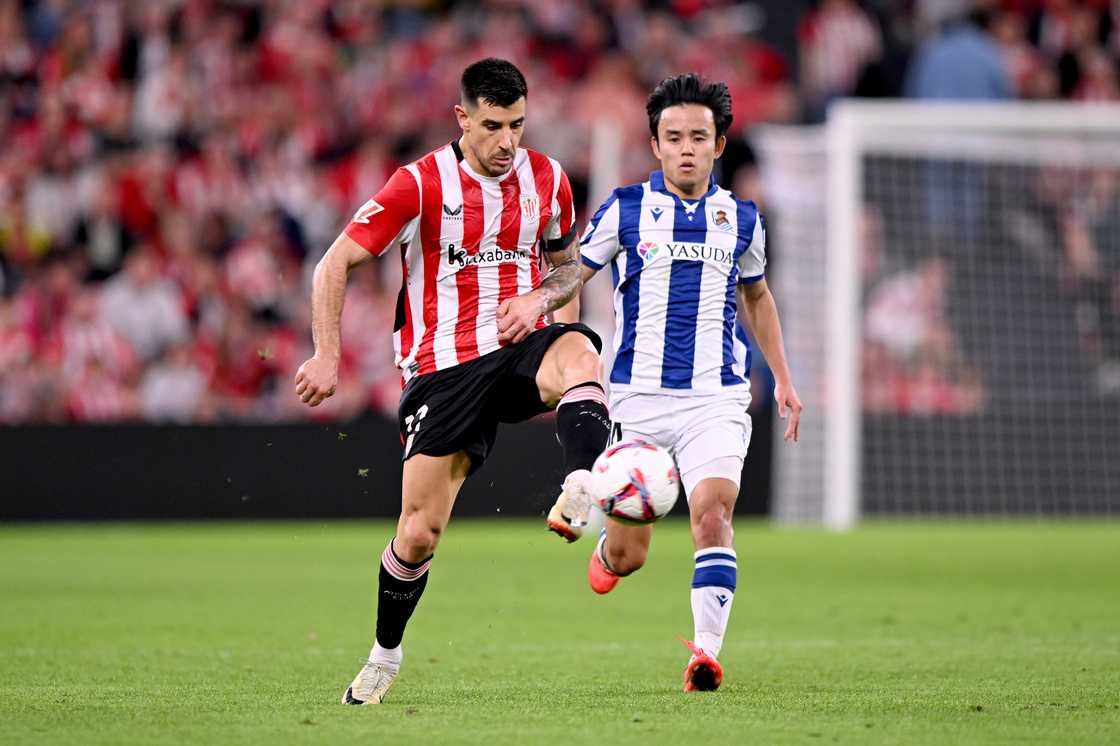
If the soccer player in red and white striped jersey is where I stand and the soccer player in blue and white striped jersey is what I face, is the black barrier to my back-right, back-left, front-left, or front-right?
front-left

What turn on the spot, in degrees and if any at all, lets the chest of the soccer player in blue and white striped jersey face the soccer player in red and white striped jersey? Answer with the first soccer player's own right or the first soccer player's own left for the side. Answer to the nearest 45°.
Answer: approximately 45° to the first soccer player's own right

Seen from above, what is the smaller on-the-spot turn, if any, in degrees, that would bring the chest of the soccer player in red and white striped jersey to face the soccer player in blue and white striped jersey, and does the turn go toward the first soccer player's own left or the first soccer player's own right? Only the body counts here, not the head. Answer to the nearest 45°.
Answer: approximately 90° to the first soccer player's own left

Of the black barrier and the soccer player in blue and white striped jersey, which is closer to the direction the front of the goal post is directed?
the soccer player in blue and white striped jersey

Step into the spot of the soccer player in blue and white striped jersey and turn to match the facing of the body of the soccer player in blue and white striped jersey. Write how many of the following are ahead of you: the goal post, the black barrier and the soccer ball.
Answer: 1

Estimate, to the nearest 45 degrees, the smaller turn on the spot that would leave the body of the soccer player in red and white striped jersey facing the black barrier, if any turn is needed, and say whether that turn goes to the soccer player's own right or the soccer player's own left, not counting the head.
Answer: approximately 135° to the soccer player's own left

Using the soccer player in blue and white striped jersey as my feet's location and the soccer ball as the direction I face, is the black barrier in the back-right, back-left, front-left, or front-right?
back-right

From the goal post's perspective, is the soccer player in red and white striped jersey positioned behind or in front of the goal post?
in front

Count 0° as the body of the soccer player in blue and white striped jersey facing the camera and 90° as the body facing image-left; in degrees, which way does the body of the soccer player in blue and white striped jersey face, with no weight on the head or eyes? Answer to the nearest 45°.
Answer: approximately 0°

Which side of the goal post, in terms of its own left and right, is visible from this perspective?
front

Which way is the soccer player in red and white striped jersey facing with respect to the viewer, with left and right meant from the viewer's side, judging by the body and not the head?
facing the viewer and to the right of the viewer

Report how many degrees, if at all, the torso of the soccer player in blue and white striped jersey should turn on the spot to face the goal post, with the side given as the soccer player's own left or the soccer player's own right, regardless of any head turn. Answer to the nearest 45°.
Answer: approximately 180°

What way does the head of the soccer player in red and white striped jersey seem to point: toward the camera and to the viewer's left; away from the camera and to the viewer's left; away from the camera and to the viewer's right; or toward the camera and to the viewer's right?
toward the camera and to the viewer's right

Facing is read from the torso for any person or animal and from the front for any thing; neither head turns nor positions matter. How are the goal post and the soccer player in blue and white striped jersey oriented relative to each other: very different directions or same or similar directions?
same or similar directions

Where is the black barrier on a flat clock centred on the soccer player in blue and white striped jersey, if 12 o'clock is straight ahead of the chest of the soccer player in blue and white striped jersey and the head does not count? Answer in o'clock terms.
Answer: The black barrier is roughly at 5 o'clock from the soccer player in blue and white striped jersey.

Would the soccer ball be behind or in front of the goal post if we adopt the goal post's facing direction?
in front
